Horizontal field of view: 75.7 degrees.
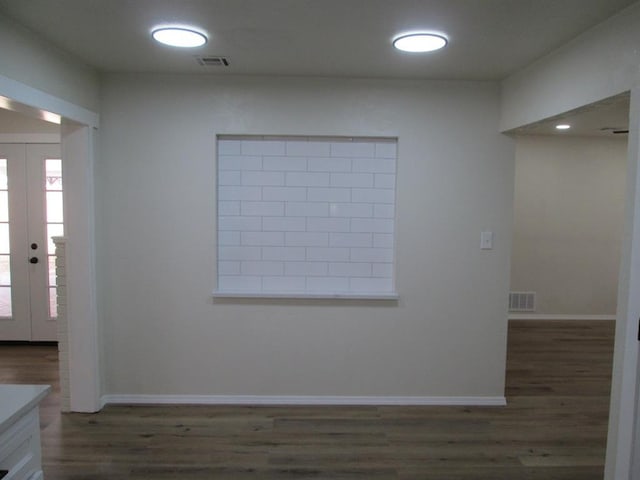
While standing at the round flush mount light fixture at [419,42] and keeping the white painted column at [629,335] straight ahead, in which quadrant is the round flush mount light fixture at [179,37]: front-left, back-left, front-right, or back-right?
back-right

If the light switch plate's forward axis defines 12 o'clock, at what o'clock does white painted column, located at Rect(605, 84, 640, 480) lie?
The white painted column is roughly at 11 o'clock from the light switch plate.

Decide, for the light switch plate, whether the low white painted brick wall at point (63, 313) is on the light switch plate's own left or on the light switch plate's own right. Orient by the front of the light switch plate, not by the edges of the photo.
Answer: on the light switch plate's own right

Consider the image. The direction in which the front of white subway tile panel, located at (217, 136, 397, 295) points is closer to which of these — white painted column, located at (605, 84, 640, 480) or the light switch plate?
the white painted column

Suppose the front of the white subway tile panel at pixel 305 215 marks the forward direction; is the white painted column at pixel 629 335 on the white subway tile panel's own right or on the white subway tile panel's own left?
on the white subway tile panel's own left

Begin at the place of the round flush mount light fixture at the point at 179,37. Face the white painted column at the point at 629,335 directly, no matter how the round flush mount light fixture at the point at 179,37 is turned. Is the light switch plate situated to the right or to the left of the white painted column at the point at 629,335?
left

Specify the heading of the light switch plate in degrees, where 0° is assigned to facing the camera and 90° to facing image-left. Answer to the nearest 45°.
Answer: approximately 0°

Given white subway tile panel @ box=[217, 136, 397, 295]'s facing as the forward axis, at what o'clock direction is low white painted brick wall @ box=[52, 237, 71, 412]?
The low white painted brick wall is roughly at 3 o'clock from the white subway tile panel.

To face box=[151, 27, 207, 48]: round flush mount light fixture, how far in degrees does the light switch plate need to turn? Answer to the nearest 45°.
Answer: approximately 45° to its right

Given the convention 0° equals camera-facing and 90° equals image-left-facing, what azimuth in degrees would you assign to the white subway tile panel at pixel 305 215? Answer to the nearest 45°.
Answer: approximately 0°

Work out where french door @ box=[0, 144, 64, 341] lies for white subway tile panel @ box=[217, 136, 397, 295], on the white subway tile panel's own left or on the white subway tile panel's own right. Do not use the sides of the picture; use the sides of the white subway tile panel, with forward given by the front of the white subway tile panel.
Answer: on the white subway tile panel's own right
